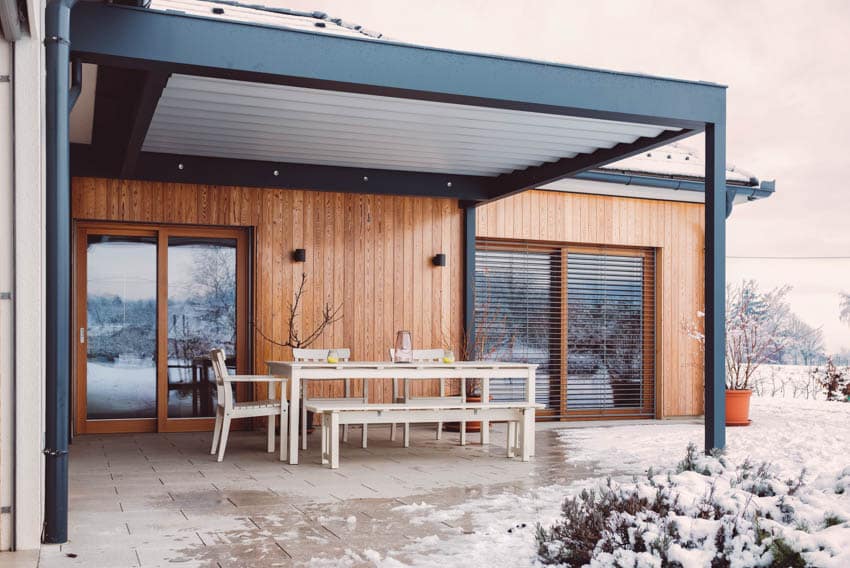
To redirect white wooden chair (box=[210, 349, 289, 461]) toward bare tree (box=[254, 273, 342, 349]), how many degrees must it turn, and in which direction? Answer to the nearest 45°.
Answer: approximately 90° to its left

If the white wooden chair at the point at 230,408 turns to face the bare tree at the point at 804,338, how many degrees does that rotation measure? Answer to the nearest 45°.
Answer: approximately 45° to its left

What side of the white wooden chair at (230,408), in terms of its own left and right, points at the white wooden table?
front

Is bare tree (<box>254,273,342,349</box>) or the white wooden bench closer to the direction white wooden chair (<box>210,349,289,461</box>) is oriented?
the white wooden bench

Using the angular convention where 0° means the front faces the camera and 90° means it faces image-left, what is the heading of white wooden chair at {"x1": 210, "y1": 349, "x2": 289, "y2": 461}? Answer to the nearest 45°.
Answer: approximately 270°

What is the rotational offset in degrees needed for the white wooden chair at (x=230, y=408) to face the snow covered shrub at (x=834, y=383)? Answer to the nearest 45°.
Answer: approximately 45° to its left

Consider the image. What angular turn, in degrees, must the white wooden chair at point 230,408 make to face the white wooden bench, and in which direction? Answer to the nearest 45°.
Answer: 0° — it already faces it
